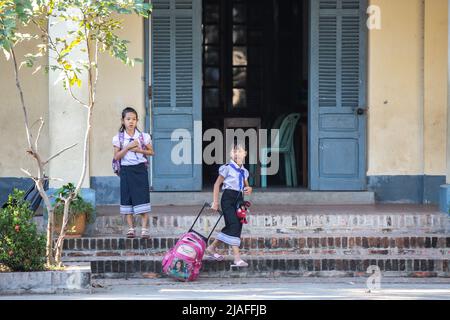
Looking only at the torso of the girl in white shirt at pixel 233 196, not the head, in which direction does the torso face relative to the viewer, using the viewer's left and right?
facing the viewer and to the right of the viewer

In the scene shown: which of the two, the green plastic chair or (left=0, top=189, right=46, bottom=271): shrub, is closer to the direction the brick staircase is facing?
the shrub

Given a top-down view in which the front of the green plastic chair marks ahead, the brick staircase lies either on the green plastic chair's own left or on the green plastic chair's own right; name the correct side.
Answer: on the green plastic chair's own left

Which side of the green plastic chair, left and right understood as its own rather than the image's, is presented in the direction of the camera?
left

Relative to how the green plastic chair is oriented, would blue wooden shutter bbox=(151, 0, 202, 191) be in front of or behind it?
in front

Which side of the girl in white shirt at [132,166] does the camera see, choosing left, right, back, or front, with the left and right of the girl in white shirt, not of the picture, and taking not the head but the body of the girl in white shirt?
front

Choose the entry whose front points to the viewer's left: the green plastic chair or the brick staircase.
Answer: the green plastic chair

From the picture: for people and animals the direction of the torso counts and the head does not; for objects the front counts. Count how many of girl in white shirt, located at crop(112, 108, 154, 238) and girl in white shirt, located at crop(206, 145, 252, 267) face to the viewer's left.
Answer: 0
